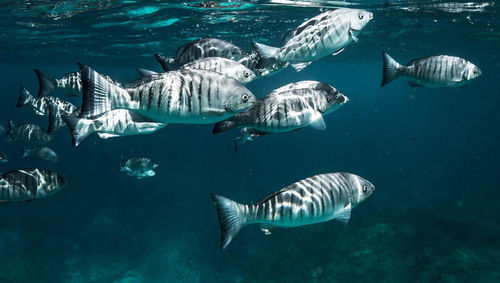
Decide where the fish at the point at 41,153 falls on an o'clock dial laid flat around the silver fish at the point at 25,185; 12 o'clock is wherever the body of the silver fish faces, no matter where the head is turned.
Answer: The fish is roughly at 9 o'clock from the silver fish.

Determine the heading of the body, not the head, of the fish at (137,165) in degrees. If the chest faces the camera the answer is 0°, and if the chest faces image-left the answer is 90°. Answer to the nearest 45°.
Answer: approximately 270°

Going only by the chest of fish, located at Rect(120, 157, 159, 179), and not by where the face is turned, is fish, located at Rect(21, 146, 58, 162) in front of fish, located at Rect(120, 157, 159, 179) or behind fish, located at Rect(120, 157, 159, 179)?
behind

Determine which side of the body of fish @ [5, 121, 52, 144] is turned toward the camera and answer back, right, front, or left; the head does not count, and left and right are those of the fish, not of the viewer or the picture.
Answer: right

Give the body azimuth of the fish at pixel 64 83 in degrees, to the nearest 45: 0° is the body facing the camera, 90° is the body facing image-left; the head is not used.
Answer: approximately 270°

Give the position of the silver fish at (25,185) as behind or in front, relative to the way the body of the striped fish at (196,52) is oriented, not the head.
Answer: behind

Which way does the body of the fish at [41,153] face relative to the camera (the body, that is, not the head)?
to the viewer's right

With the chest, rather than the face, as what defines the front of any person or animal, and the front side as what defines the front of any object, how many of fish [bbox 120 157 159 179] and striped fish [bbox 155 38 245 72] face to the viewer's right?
2

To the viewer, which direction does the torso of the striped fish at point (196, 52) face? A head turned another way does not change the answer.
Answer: to the viewer's right
